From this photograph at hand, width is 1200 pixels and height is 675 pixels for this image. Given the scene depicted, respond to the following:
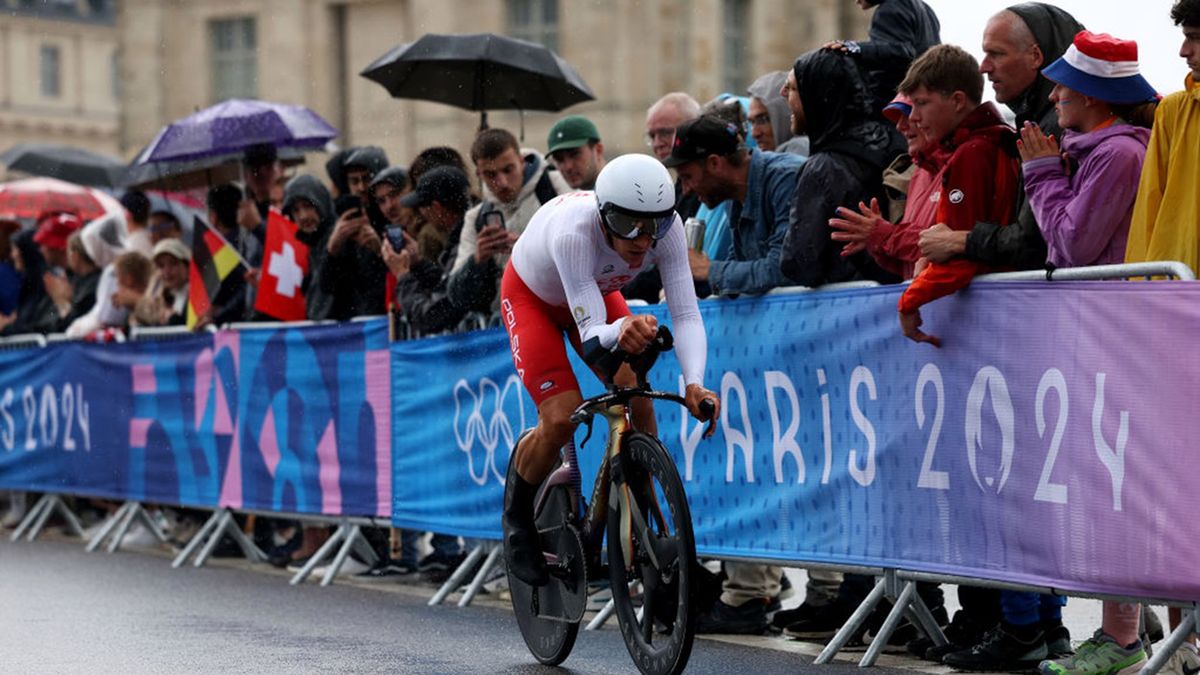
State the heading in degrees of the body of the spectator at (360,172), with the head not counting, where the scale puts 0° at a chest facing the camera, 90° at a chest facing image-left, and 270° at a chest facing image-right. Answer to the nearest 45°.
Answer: approximately 45°

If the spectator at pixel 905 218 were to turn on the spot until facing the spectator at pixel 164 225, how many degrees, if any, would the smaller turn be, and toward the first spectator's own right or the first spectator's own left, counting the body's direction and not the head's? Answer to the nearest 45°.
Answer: approximately 45° to the first spectator's own right

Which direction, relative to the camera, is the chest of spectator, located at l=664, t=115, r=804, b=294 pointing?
to the viewer's left

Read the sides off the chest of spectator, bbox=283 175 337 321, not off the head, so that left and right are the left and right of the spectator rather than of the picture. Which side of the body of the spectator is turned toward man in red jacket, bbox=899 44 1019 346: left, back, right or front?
left

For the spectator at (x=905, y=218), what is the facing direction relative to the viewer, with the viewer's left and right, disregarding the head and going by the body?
facing to the left of the viewer
